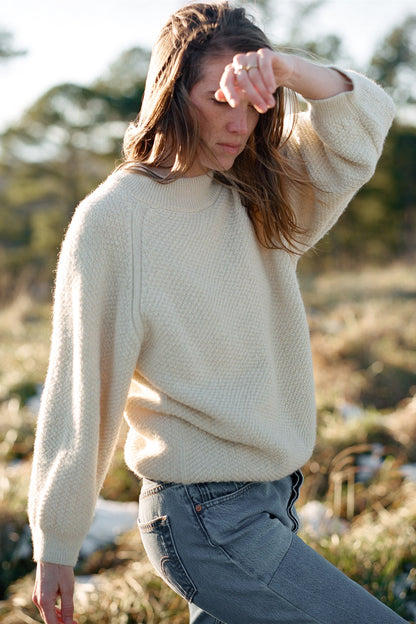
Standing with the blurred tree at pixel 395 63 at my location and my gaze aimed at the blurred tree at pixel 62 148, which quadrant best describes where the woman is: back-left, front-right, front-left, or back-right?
front-left

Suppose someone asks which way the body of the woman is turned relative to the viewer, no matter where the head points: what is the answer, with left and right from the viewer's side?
facing the viewer and to the right of the viewer

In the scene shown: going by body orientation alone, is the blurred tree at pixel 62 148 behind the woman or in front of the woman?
behind

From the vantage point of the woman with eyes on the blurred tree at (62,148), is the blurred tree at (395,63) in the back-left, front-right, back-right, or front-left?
front-right

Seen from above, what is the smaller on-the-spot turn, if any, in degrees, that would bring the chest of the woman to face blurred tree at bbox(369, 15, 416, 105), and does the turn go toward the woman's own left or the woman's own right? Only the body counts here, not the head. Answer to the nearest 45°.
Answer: approximately 135° to the woman's own left

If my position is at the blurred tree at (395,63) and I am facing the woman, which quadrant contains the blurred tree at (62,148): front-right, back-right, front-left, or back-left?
front-right
